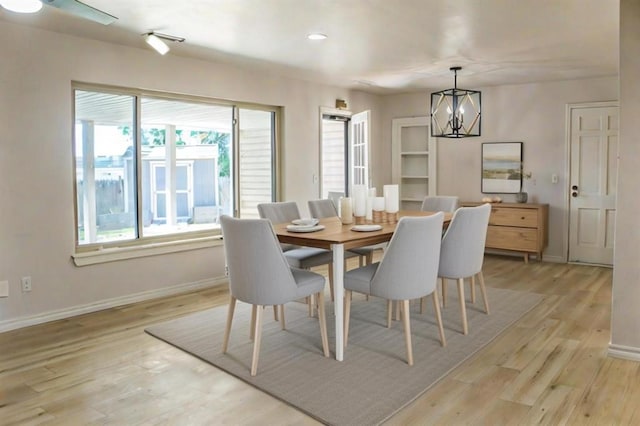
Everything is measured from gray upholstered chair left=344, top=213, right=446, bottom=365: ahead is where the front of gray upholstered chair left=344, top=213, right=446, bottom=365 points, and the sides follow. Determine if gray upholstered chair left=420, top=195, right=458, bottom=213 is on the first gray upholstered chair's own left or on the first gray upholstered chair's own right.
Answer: on the first gray upholstered chair's own right

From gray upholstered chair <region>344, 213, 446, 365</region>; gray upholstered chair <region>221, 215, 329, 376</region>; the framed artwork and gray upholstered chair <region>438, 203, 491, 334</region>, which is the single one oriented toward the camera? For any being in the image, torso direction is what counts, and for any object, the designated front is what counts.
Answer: the framed artwork

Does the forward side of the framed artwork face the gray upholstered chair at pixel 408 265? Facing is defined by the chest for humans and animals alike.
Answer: yes

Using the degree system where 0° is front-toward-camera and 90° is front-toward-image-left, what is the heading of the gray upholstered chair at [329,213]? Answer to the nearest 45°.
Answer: approximately 315°

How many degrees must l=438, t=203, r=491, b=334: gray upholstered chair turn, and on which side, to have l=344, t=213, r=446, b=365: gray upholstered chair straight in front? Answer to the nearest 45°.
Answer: approximately 90° to its left

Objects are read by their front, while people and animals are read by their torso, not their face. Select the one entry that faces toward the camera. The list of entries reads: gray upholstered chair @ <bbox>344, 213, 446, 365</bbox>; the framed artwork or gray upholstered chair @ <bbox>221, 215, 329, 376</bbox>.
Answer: the framed artwork

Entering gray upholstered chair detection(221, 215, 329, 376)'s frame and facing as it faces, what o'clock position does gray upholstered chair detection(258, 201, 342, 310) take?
gray upholstered chair detection(258, 201, 342, 310) is roughly at 11 o'clock from gray upholstered chair detection(221, 215, 329, 376).

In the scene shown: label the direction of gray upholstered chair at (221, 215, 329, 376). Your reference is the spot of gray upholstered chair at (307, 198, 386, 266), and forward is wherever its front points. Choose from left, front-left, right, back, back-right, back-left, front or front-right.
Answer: front-right

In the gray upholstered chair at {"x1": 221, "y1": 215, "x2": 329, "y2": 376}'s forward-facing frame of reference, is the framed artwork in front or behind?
in front

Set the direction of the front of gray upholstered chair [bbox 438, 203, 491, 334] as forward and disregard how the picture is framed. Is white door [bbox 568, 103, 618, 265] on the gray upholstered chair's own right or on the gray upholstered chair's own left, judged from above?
on the gray upholstered chair's own right

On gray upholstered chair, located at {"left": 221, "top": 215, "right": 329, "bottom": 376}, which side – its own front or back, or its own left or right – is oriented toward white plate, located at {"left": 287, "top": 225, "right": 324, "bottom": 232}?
front

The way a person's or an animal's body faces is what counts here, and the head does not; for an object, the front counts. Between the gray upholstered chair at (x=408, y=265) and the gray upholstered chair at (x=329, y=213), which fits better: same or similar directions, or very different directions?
very different directions

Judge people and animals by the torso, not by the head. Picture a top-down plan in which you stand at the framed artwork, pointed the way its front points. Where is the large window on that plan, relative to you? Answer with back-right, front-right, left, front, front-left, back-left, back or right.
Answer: front-right

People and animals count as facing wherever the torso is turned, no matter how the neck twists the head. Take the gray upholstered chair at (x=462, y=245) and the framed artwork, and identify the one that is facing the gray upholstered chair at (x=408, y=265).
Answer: the framed artwork

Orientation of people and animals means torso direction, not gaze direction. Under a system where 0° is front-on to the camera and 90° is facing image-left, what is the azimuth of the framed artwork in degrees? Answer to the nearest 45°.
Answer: approximately 0°

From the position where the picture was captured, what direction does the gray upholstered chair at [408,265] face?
facing away from the viewer and to the left of the viewer

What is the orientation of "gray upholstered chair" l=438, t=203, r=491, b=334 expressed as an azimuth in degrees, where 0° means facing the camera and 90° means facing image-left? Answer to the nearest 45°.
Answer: approximately 135°
